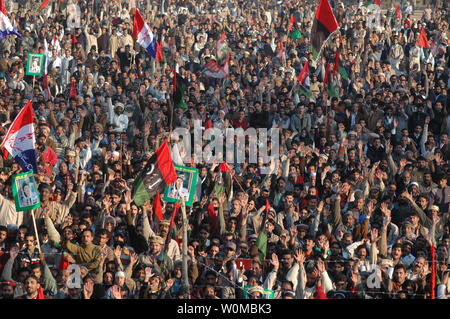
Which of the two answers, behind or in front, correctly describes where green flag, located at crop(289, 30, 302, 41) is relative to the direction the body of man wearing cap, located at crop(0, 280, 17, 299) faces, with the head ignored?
behind

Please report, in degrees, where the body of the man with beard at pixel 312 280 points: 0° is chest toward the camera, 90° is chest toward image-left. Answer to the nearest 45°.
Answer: approximately 0°

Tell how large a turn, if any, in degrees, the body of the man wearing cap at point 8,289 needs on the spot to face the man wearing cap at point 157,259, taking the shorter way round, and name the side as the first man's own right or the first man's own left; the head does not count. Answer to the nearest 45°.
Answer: approximately 90° to the first man's own left

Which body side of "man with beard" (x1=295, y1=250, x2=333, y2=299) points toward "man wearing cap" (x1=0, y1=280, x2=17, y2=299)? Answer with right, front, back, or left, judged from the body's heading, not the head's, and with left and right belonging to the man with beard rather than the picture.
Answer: right

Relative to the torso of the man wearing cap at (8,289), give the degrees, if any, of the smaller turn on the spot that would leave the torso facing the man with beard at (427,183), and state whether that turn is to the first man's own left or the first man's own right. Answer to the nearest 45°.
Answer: approximately 90° to the first man's own left

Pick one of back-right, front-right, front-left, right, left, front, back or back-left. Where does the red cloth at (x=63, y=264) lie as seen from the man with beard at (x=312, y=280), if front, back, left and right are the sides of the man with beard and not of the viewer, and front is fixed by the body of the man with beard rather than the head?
right

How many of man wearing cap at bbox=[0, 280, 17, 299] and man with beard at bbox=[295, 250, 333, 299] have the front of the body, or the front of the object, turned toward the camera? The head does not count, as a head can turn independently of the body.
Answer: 2

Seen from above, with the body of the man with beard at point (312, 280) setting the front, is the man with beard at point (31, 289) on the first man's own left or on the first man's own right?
on the first man's own right

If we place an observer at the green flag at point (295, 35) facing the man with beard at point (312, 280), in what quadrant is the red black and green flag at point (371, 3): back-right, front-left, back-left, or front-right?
back-left

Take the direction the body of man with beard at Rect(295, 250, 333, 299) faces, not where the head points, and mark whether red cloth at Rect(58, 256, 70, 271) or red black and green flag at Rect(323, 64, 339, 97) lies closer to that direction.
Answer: the red cloth

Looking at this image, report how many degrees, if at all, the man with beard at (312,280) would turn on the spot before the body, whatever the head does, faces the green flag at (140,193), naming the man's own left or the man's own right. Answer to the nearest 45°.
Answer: approximately 135° to the man's own right

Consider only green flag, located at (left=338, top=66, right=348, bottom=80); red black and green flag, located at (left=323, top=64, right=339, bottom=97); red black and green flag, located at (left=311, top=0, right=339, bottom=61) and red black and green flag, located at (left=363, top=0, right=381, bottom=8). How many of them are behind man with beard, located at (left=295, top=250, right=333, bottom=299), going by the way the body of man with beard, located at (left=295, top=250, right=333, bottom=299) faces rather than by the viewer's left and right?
4
